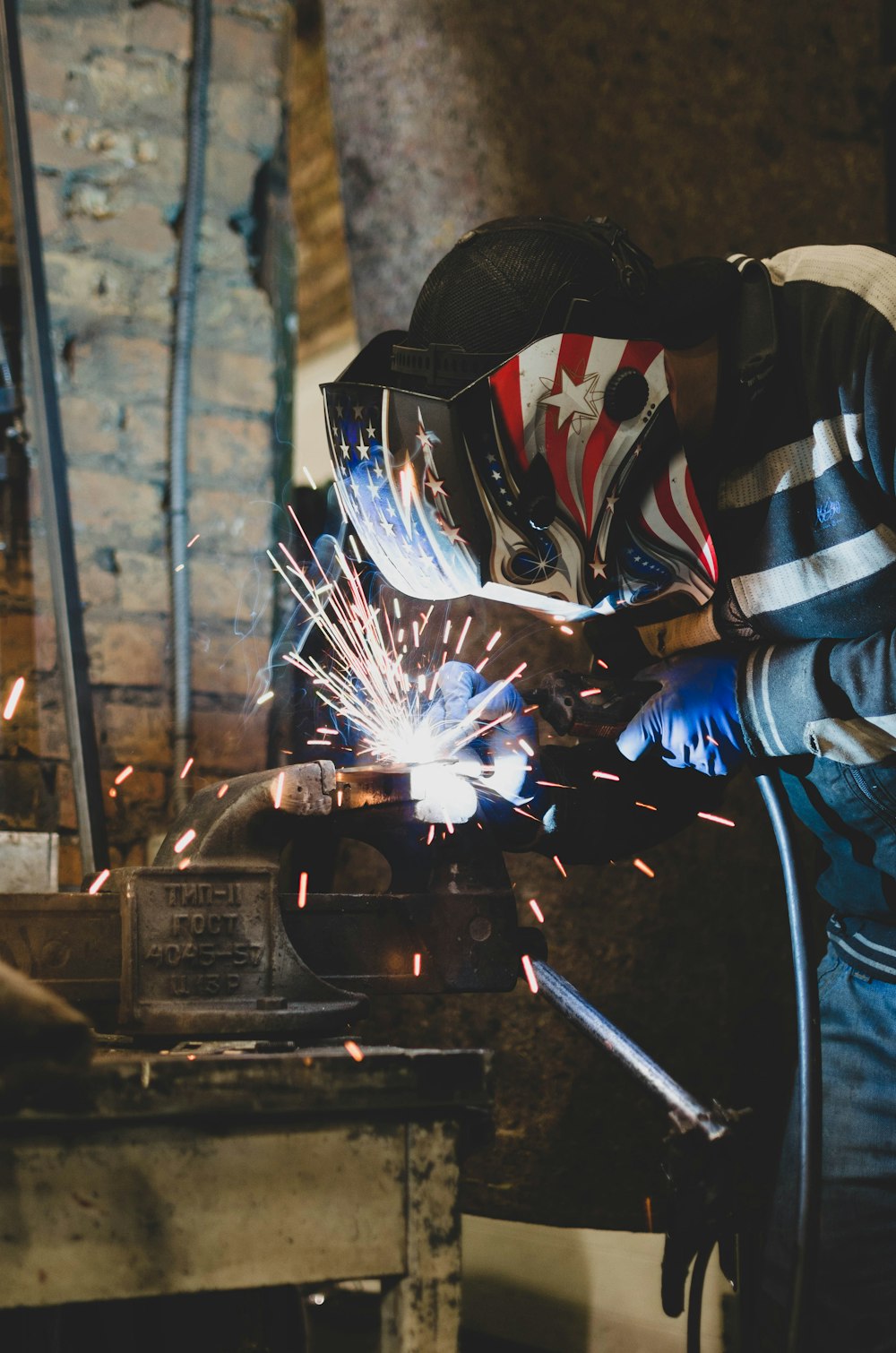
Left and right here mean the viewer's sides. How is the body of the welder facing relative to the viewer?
facing to the left of the viewer

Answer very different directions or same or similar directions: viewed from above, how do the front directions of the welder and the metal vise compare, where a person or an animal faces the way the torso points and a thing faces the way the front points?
very different directions

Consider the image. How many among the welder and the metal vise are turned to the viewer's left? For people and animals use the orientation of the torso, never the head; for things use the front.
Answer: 1

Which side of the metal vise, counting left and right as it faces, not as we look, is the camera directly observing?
right

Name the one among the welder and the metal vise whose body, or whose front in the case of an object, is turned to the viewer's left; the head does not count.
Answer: the welder
